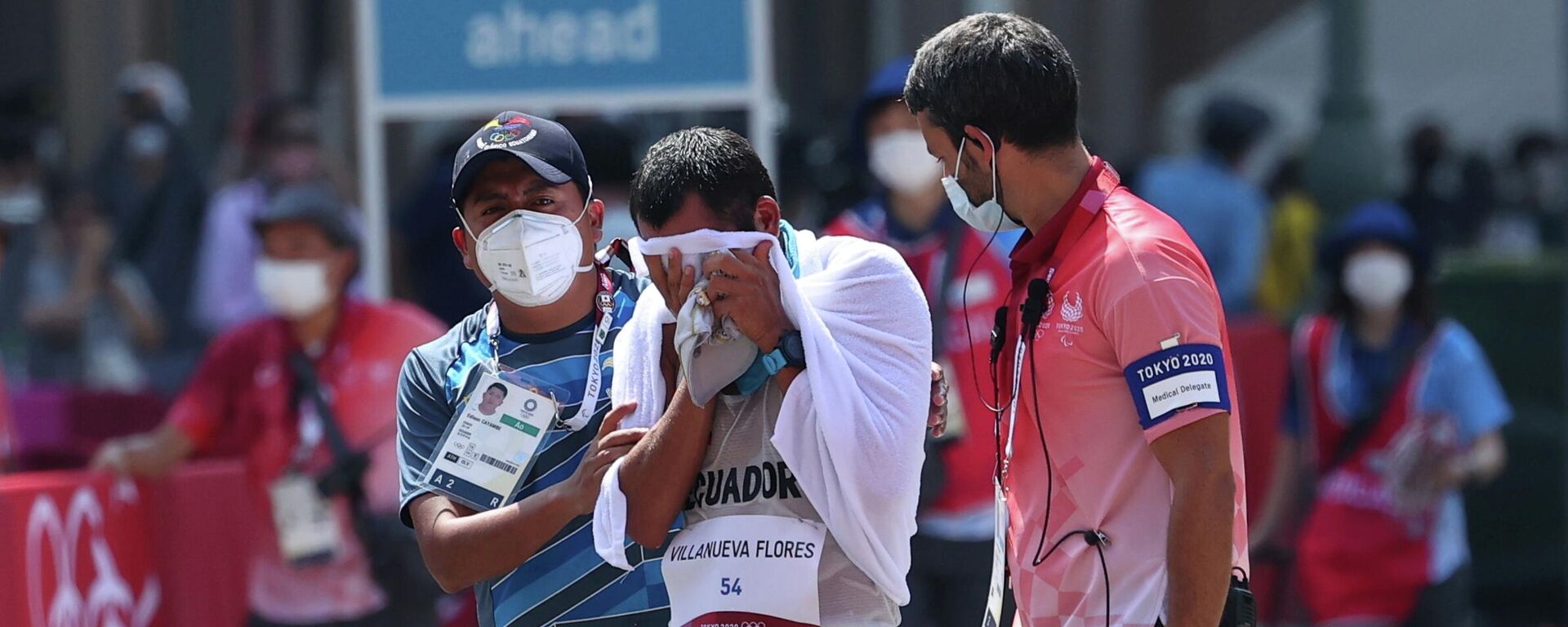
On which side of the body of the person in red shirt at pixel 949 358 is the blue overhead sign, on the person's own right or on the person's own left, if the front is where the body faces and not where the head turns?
on the person's own right

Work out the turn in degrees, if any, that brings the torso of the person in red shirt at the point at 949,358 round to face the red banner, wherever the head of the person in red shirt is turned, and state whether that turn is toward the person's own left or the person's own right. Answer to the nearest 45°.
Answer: approximately 90° to the person's own right

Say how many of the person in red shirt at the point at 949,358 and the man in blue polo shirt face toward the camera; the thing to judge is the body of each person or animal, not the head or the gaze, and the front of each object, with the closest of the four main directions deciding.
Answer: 2

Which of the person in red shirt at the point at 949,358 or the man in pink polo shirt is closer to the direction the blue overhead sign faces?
the man in pink polo shirt

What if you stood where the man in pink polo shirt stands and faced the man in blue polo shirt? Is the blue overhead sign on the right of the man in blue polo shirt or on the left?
right

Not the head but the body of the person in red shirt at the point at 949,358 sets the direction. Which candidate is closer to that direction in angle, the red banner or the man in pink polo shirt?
the man in pink polo shirt

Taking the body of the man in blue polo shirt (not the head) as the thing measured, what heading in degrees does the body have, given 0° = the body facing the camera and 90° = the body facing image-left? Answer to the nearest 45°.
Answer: approximately 0°

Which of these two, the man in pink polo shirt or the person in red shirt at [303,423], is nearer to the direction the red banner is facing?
the man in pink polo shirt

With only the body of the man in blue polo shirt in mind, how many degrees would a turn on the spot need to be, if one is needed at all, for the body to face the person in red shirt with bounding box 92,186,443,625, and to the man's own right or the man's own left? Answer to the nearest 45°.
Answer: approximately 180°

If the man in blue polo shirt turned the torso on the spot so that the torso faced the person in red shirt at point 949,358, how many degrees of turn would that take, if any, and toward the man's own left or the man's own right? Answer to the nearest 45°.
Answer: approximately 135° to the man's own left

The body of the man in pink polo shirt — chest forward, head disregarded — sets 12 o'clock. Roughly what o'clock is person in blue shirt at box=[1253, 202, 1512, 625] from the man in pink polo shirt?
The person in blue shirt is roughly at 5 o'clock from the man in pink polo shirt.

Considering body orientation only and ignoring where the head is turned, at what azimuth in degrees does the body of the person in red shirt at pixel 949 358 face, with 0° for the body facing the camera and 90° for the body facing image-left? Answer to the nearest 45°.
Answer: approximately 0°

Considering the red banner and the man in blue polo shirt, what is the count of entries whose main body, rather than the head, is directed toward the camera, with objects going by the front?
2
